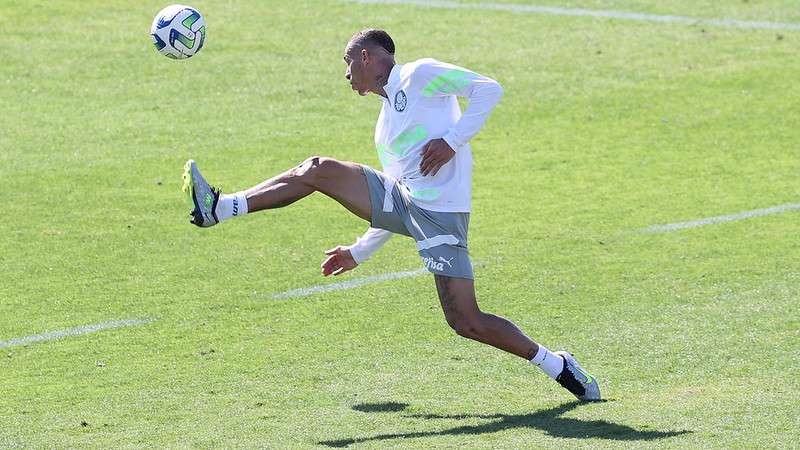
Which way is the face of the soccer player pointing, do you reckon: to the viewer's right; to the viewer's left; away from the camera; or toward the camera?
to the viewer's left

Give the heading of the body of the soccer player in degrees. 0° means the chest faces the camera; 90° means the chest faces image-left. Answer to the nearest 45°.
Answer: approximately 90°

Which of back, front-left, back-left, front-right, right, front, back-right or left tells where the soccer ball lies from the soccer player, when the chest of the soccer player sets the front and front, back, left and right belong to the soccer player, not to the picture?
front-right
